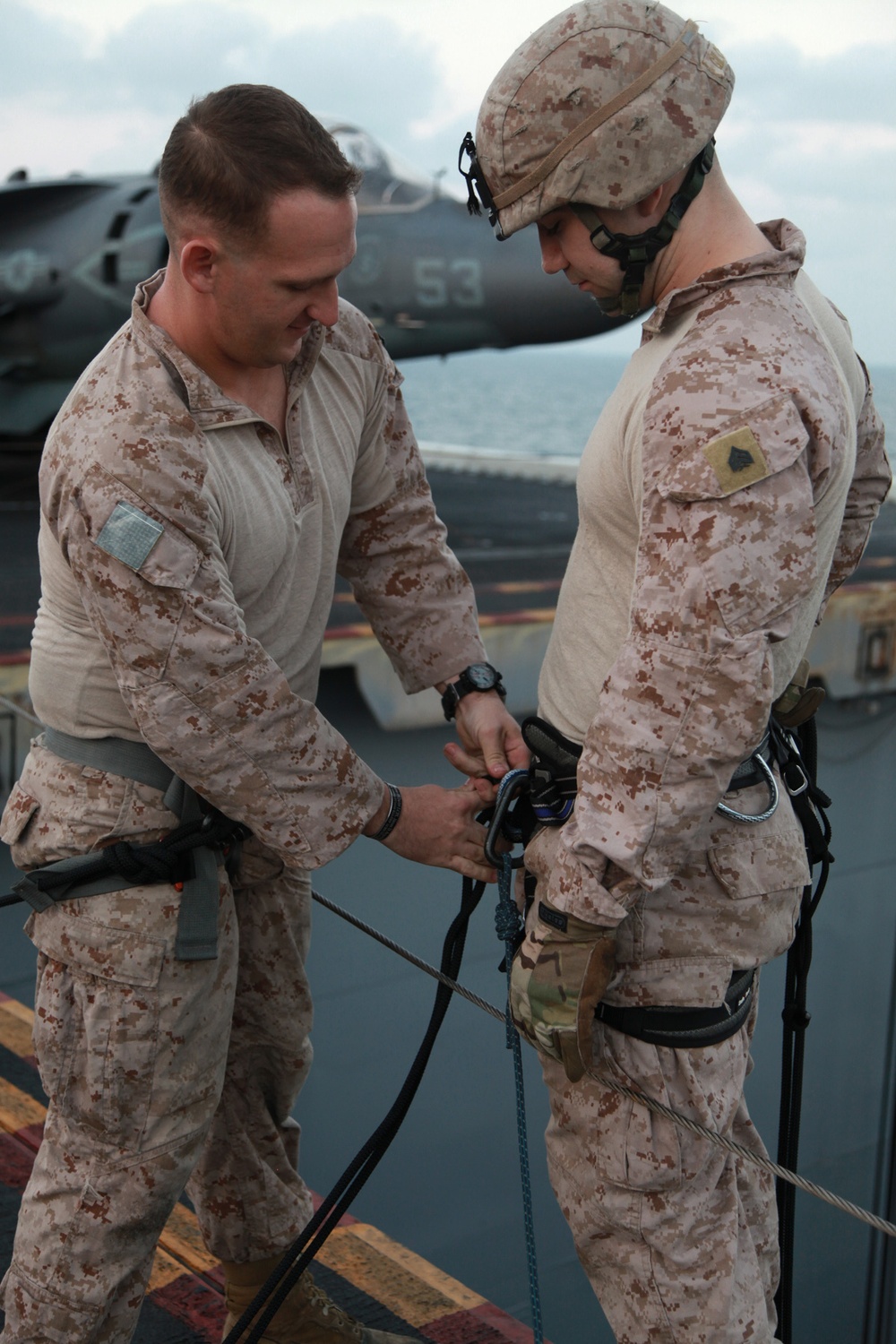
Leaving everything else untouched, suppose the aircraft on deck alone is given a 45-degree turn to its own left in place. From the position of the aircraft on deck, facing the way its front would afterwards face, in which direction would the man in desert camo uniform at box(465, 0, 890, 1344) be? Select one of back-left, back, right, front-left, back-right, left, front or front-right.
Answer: back-right

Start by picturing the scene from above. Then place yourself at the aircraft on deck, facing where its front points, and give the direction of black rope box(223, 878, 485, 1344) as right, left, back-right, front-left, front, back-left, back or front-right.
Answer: right

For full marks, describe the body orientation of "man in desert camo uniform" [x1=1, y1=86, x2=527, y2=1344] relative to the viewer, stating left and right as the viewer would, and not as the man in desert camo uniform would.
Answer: facing the viewer and to the right of the viewer

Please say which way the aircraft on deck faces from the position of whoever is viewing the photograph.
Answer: facing to the right of the viewer

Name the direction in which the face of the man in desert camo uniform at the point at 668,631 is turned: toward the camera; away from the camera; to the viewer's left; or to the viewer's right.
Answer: to the viewer's left

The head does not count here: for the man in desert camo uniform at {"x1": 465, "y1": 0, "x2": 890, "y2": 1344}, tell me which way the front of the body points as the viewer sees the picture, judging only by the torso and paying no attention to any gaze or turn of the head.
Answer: to the viewer's left

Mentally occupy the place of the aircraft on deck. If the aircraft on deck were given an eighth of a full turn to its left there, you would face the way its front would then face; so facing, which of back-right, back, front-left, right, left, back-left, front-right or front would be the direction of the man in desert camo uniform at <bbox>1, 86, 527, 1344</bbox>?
back-right
